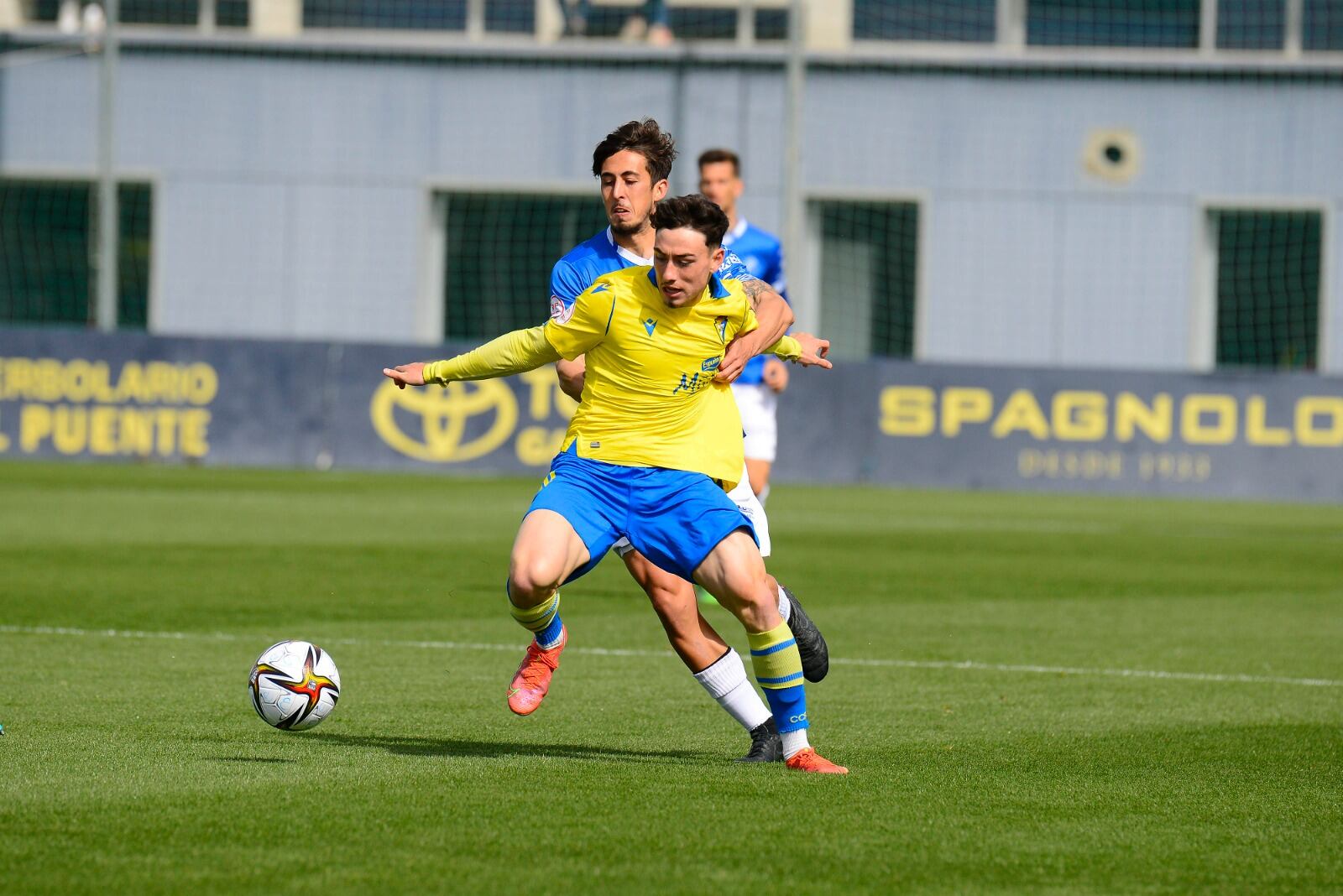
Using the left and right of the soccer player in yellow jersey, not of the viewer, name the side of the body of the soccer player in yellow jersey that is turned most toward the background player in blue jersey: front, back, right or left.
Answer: back

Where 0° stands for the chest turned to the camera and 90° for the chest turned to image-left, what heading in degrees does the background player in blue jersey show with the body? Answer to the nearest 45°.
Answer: approximately 45°

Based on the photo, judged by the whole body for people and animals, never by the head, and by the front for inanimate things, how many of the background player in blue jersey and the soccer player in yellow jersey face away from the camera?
0

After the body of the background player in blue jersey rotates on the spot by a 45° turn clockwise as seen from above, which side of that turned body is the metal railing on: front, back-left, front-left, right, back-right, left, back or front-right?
right

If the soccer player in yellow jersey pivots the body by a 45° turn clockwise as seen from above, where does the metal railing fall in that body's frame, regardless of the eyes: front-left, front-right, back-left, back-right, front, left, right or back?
back-right

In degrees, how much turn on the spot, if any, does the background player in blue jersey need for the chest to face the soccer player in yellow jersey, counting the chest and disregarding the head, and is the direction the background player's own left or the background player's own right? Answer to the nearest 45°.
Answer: approximately 45° to the background player's own left

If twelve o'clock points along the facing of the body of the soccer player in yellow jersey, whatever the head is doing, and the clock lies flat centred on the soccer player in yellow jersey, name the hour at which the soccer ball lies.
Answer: The soccer ball is roughly at 3 o'clock from the soccer player in yellow jersey.

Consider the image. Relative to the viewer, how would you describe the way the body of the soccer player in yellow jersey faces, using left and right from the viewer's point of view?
facing the viewer

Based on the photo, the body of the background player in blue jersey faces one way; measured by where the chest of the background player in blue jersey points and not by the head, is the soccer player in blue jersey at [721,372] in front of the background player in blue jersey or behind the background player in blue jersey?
in front

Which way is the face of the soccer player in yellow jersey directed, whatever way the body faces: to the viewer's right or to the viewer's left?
to the viewer's left

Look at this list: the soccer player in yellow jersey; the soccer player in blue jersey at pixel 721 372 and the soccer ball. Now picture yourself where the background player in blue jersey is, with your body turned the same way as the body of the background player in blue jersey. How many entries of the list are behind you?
0
